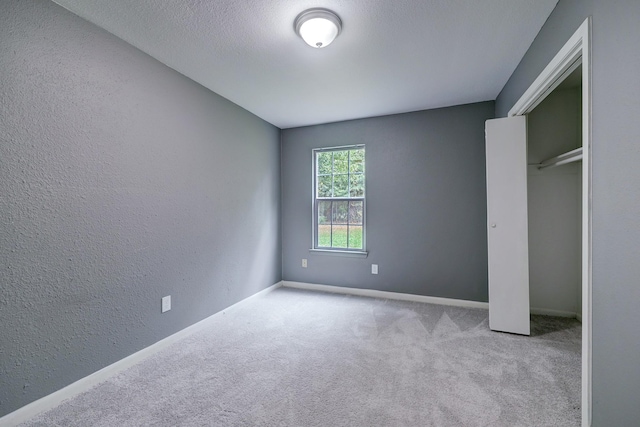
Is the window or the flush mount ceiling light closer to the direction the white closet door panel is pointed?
the flush mount ceiling light

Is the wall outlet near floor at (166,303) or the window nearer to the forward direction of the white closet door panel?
the wall outlet near floor

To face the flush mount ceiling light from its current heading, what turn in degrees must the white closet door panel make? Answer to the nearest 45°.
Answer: approximately 45° to its right

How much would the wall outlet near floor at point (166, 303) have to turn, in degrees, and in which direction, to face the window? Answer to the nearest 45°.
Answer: approximately 45° to its left

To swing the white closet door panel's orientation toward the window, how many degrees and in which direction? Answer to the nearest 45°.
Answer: approximately 90° to its right

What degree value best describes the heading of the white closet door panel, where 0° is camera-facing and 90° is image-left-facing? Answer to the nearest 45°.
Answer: approximately 0°

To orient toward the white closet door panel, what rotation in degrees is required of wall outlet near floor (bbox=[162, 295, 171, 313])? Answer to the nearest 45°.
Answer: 0° — it already faces it

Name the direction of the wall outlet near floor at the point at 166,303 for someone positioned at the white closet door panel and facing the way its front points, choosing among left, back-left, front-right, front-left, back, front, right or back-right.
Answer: front-right

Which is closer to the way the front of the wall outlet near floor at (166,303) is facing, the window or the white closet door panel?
the white closet door panel

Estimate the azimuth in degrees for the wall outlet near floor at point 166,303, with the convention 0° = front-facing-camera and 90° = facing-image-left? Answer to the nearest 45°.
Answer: approximately 315°
